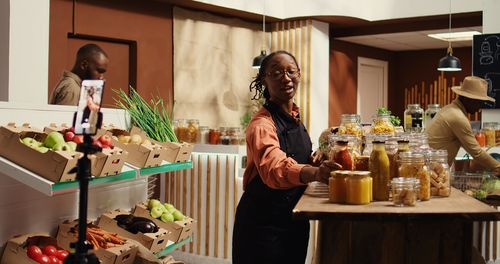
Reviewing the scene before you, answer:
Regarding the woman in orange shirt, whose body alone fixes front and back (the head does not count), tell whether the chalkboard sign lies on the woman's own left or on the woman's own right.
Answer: on the woman's own left

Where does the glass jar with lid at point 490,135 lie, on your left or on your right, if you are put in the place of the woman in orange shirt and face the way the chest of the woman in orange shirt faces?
on your left

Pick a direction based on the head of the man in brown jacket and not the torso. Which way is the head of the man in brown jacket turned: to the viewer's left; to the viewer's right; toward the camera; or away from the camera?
to the viewer's right

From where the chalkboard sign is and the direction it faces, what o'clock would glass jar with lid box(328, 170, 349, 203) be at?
The glass jar with lid is roughly at 12 o'clock from the chalkboard sign.

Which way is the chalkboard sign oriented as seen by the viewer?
toward the camera

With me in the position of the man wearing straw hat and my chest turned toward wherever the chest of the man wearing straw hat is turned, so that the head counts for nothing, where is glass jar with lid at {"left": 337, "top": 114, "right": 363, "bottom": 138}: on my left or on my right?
on my right

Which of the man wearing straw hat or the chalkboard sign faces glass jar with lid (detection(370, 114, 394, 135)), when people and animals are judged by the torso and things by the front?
the chalkboard sign
